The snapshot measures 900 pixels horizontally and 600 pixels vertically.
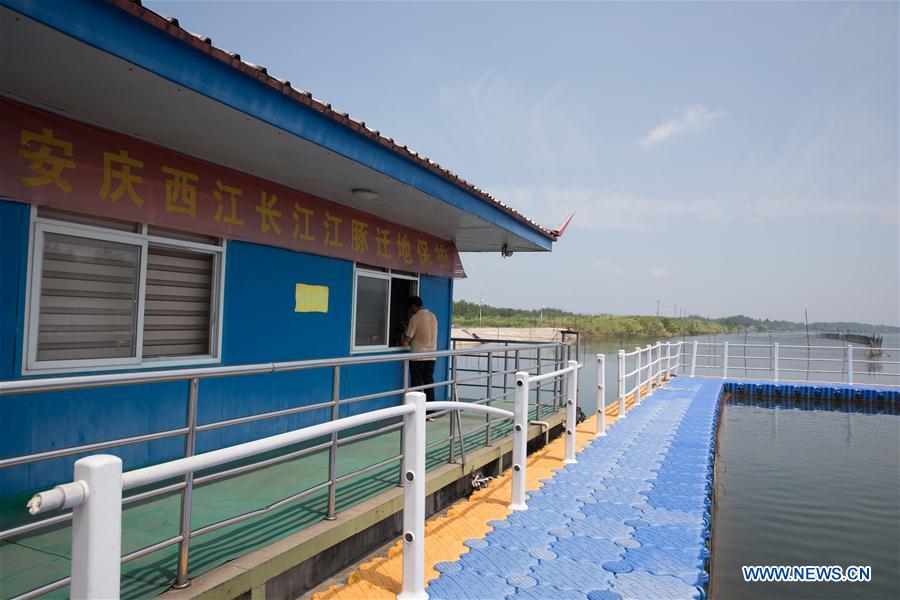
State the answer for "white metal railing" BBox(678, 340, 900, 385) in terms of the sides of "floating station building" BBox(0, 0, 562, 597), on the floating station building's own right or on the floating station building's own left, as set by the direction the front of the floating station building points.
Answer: on the floating station building's own left

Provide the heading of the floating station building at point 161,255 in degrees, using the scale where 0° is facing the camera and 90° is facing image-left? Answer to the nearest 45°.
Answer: approximately 315°

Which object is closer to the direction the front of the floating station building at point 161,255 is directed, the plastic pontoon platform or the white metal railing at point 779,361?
the plastic pontoon platform
